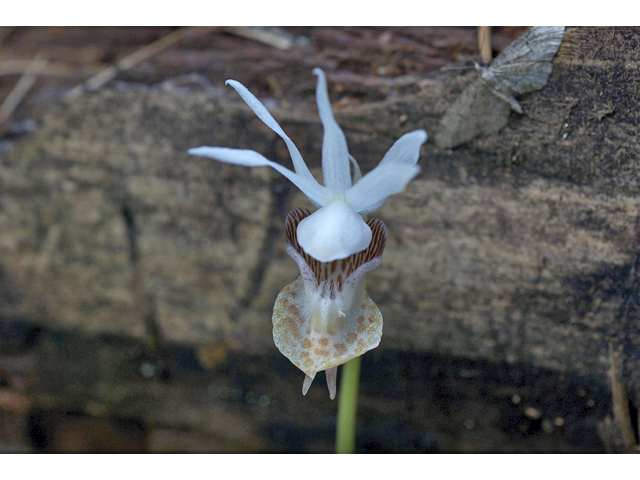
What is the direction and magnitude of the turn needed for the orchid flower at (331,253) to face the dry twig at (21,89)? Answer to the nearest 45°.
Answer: approximately 135° to its right

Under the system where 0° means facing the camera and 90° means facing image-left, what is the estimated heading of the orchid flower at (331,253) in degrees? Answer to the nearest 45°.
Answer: approximately 0°

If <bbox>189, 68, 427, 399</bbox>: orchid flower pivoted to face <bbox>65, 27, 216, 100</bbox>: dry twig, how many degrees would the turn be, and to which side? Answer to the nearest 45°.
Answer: approximately 135° to its right
